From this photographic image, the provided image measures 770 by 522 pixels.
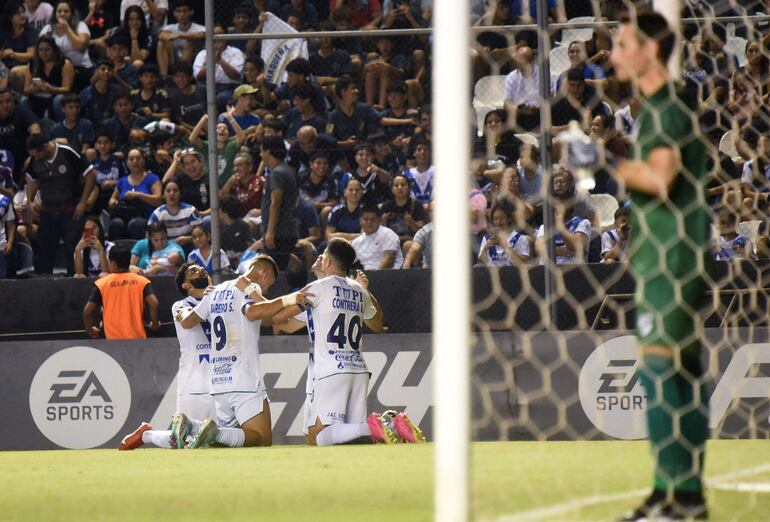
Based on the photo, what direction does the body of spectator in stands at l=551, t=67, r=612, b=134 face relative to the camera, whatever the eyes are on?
toward the camera

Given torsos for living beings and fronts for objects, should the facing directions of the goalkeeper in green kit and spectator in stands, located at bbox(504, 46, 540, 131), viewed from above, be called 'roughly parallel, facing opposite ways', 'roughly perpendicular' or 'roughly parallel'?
roughly perpendicular

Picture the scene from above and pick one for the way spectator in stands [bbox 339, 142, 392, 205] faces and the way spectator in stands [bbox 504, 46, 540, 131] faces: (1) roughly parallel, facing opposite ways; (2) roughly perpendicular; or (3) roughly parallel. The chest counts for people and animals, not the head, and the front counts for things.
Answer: roughly parallel

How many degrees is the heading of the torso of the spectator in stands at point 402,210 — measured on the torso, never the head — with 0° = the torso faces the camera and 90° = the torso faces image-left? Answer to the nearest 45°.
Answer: approximately 0°

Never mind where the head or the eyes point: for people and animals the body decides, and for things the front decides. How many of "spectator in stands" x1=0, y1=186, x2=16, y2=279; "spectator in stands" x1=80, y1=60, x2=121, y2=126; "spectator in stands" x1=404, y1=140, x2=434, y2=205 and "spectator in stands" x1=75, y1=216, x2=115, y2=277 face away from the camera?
0

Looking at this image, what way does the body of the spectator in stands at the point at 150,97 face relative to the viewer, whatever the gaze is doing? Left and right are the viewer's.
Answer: facing the viewer

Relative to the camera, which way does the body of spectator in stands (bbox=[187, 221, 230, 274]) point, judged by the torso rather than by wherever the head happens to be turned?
toward the camera

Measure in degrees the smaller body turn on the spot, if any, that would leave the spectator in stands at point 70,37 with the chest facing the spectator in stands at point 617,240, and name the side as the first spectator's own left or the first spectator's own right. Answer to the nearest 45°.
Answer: approximately 45° to the first spectator's own left

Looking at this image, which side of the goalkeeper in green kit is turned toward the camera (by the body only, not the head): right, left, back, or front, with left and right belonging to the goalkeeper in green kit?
left

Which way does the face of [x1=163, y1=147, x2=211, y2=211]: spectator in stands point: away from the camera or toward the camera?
toward the camera

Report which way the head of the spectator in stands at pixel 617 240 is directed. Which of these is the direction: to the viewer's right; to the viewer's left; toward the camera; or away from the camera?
toward the camera

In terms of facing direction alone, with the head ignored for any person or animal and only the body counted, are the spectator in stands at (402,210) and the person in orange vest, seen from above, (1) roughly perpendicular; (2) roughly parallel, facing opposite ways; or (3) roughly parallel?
roughly parallel, facing opposite ways
